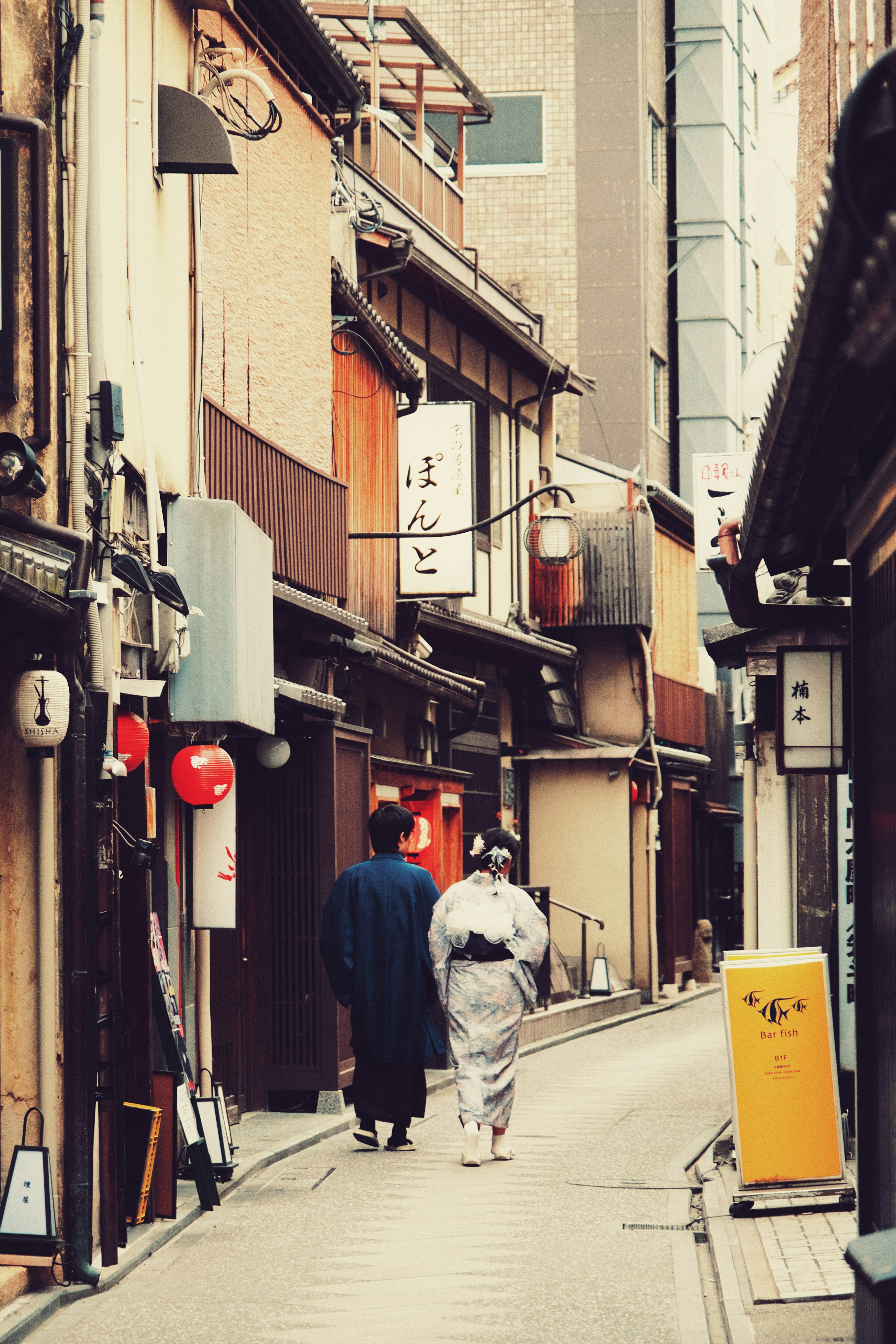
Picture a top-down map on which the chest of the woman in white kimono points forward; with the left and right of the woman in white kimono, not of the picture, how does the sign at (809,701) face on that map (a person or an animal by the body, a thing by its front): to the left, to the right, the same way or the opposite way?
the opposite way

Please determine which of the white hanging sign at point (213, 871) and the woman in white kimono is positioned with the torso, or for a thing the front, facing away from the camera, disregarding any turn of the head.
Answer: the woman in white kimono

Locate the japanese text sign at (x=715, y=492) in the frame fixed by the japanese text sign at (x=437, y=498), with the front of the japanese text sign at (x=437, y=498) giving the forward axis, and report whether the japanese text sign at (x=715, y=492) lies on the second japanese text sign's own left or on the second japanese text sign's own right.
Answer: on the second japanese text sign's own left

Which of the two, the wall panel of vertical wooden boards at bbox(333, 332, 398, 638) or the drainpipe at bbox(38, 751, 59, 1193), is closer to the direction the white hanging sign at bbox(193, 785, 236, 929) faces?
the drainpipe

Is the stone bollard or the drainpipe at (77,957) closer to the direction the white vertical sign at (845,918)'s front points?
the drainpipe

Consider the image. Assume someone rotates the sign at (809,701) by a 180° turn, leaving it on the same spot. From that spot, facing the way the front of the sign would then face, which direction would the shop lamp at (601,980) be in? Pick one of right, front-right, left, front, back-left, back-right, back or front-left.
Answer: front

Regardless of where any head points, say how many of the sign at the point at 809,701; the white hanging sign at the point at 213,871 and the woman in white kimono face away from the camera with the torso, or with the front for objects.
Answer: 1

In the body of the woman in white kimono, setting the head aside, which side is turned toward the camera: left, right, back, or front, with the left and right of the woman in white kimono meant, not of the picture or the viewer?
back
